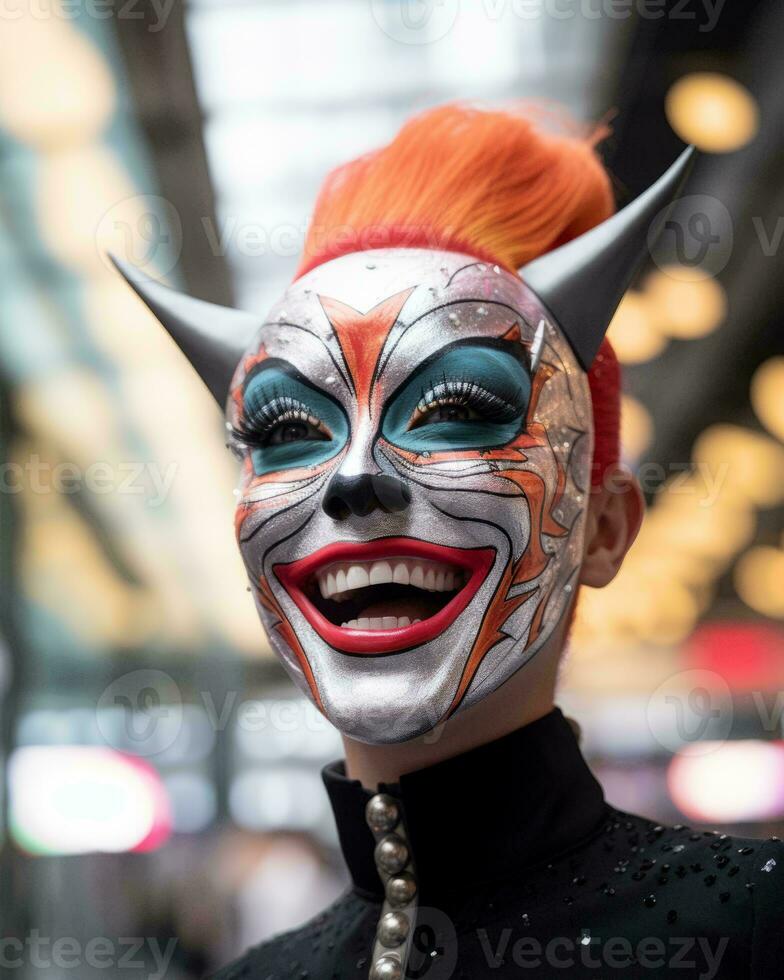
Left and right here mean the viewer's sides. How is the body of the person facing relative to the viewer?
facing the viewer and to the left of the viewer

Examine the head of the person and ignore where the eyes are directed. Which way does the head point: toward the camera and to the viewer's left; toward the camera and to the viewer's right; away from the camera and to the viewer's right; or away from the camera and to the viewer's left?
toward the camera and to the viewer's left
